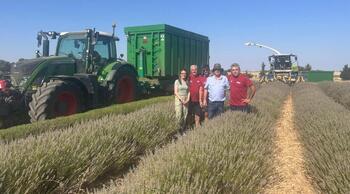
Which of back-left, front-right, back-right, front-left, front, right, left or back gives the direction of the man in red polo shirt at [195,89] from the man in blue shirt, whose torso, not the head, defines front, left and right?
back-right

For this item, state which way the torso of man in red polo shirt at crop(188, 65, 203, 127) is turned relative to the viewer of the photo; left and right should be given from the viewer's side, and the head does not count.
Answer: facing the viewer

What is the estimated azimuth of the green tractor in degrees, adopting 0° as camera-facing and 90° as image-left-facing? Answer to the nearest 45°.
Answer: approximately 45°

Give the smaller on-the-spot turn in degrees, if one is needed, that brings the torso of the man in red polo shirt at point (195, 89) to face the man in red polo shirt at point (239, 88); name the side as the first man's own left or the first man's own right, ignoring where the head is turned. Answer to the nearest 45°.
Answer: approximately 45° to the first man's own left

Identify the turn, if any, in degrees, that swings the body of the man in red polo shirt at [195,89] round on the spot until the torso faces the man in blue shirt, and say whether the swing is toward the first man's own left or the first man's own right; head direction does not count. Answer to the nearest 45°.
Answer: approximately 45° to the first man's own left

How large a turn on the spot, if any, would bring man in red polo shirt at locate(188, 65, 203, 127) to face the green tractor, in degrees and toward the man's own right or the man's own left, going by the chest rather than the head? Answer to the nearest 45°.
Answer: approximately 90° to the man's own right

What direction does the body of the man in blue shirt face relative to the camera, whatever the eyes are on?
toward the camera

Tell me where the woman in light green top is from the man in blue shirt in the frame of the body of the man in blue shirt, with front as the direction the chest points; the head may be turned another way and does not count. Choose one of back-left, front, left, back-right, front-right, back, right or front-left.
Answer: right

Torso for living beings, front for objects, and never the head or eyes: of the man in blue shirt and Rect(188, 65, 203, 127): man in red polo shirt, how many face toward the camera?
2
